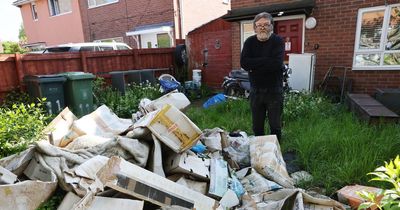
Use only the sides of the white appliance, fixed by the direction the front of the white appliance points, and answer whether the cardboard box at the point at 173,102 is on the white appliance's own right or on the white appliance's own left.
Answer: on the white appliance's own right

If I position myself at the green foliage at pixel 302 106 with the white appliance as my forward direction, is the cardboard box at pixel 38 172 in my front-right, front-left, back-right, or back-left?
back-left

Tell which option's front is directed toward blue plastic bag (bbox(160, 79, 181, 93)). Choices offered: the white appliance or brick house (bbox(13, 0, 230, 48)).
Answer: the brick house

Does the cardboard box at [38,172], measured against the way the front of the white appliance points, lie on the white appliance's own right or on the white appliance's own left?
on the white appliance's own right

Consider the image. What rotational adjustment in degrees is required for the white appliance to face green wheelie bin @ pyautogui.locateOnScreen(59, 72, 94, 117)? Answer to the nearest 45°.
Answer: approximately 135° to its right

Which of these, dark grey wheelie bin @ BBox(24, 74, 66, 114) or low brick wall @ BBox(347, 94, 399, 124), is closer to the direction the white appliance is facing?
the low brick wall

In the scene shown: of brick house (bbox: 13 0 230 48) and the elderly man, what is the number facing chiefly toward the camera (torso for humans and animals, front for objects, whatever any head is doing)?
2
